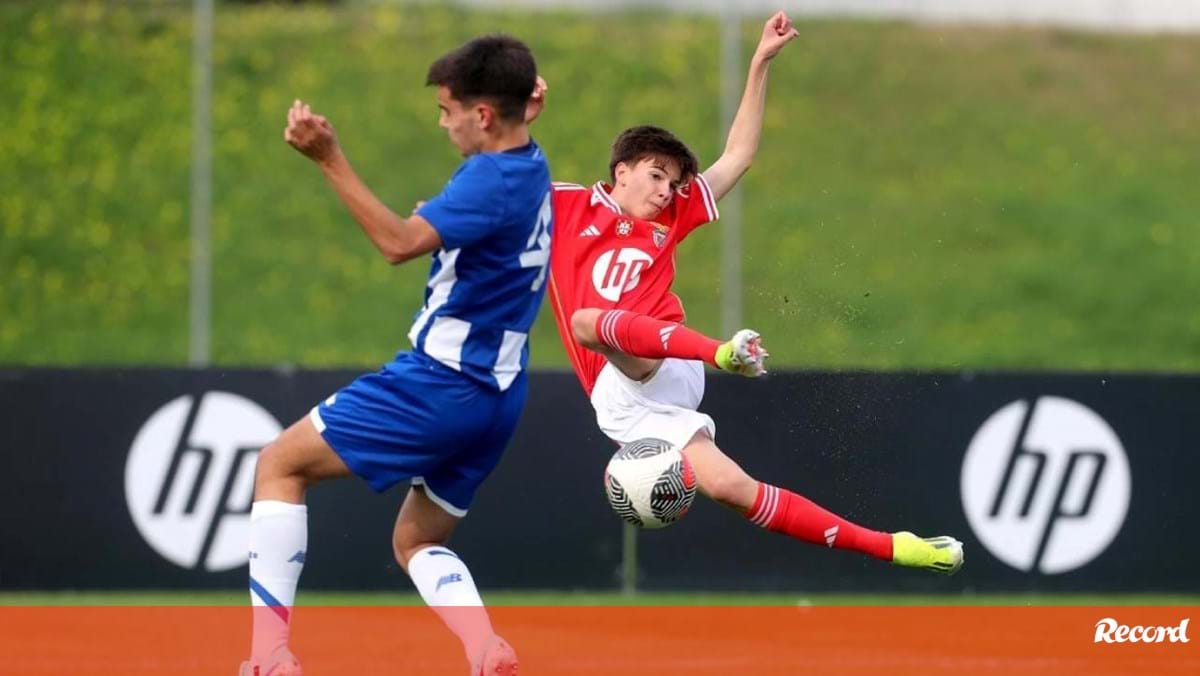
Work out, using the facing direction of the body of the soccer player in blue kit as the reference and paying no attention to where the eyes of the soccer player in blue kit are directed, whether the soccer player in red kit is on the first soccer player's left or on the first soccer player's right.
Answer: on the first soccer player's right
